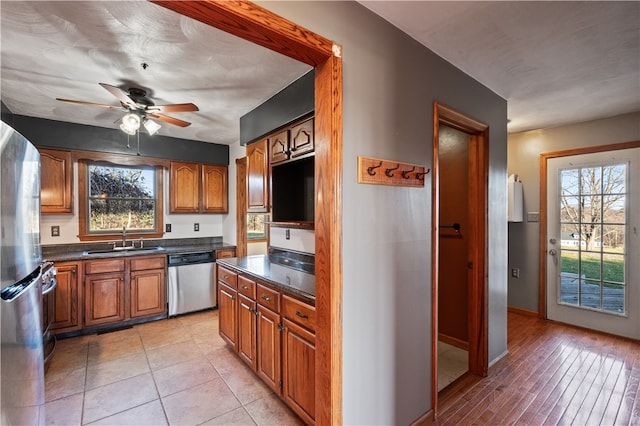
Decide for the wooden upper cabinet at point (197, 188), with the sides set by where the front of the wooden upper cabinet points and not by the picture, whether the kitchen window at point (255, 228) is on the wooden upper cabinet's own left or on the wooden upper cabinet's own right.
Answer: on the wooden upper cabinet's own left

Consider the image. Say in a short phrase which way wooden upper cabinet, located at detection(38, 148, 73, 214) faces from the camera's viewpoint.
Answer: facing the viewer

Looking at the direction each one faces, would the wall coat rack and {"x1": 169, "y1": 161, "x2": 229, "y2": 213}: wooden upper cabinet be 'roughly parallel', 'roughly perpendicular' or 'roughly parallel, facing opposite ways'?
roughly parallel

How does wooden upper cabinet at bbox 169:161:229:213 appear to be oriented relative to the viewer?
toward the camera

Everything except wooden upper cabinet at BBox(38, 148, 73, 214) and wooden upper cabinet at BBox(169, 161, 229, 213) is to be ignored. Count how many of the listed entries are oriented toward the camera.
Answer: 2

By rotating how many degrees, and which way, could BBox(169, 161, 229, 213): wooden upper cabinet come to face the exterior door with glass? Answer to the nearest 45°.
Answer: approximately 45° to its left

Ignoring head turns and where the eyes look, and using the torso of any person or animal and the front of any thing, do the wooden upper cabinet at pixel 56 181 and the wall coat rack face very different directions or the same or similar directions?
same or similar directions

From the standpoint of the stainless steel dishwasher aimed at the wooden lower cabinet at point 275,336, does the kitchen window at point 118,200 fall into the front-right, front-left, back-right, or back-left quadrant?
back-right

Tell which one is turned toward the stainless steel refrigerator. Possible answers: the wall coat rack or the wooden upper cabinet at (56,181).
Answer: the wooden upper cabinet

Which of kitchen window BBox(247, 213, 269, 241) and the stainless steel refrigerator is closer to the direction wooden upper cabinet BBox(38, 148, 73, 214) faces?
the stainless steel refrigerator

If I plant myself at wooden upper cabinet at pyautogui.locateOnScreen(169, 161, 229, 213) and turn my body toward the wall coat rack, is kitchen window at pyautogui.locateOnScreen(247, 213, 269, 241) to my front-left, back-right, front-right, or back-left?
front-left

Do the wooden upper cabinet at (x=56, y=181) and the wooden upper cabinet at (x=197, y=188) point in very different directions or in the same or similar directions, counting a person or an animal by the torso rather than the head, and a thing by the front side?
same or similar directions

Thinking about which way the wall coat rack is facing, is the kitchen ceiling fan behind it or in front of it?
behind

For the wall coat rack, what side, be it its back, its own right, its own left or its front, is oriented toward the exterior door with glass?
left

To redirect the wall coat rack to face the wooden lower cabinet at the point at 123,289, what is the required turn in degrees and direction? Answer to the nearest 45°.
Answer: approximately 135° to its right

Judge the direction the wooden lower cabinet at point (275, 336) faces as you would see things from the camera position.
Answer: facing the viewer and to the left of the viewer
